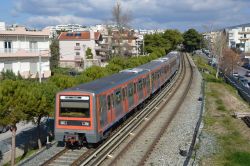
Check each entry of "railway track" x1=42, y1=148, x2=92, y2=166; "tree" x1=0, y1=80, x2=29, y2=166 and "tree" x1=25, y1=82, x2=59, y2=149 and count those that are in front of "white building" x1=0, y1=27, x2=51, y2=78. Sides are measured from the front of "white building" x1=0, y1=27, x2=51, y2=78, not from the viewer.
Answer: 3

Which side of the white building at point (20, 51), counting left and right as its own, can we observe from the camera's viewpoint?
front

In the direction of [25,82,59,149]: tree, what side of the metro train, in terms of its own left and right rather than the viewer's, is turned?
front

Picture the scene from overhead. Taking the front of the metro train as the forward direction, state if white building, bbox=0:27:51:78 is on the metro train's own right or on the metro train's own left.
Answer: on the metro train's own right

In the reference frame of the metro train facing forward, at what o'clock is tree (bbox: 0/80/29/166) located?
The tree is roughly at 12 o'clock from the metro train.

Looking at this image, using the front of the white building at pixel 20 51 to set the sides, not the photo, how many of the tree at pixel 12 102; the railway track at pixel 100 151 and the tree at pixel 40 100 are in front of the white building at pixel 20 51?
3

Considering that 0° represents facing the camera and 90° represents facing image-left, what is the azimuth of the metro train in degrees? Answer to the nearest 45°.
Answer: approximately 45°

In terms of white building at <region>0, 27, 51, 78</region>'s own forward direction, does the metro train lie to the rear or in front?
in front

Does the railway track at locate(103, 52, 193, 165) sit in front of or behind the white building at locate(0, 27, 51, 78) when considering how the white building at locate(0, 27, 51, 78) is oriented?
in front

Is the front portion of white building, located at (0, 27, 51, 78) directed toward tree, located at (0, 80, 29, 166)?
yes

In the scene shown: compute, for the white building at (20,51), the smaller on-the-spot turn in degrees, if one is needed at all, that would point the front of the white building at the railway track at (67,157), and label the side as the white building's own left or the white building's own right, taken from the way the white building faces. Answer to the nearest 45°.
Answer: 0° — it already faces it
